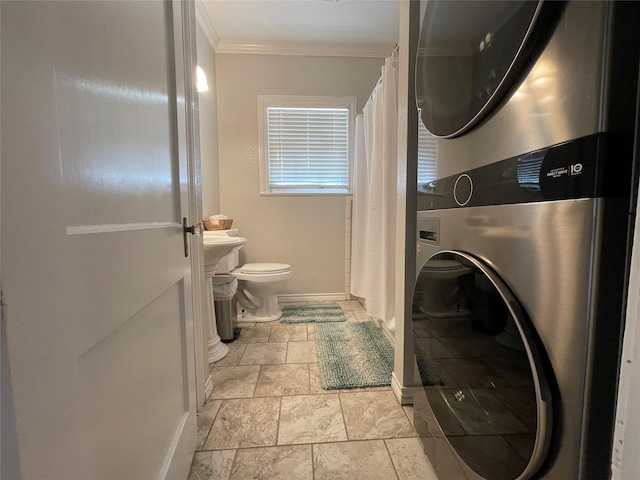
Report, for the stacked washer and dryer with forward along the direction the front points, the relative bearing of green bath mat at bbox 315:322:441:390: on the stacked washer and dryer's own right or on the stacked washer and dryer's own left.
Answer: on the stacked washer and dryer's own right

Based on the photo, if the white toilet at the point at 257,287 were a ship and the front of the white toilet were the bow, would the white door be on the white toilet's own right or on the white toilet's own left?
on the white toilet's own right

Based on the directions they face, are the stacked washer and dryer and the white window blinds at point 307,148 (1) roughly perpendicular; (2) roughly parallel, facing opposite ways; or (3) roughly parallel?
roughly perpendicular

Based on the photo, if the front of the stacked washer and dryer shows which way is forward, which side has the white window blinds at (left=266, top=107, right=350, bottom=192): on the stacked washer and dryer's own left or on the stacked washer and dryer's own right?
on the stacked washer and dryer's own right

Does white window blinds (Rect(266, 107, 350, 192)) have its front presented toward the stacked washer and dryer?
yes

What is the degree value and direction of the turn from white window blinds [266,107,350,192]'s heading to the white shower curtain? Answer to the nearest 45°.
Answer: approximately 45° to its left

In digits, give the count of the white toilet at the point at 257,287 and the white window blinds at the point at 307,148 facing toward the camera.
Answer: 1

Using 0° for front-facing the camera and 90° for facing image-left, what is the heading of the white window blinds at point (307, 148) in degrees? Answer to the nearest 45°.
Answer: approximately 0°

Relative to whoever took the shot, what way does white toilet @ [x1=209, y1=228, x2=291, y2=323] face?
facing to the right of the viewer

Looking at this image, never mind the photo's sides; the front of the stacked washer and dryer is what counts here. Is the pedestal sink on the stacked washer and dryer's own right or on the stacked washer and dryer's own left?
on the stacked washer and dryer's own right

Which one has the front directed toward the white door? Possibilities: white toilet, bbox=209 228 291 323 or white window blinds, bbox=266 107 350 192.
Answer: the white window blinds

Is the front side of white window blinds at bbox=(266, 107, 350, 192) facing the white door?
yes
